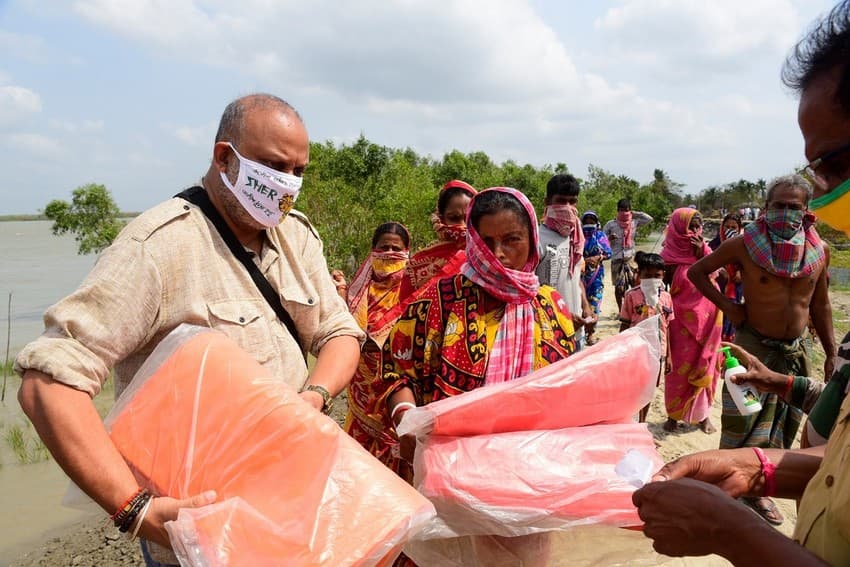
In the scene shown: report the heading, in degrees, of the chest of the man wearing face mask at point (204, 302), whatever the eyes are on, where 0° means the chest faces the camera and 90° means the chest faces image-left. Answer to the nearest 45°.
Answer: approximately 315°

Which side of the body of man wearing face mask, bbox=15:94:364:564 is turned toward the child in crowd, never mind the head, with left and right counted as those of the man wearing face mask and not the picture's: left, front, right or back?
left

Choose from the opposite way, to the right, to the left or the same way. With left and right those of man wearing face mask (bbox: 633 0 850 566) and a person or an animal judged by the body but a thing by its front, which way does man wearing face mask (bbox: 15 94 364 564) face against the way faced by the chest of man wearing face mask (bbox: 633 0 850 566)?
the opposite way

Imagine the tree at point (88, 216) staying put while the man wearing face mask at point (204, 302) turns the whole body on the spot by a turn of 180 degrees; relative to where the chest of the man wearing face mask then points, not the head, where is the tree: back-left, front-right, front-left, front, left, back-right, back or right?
front-right

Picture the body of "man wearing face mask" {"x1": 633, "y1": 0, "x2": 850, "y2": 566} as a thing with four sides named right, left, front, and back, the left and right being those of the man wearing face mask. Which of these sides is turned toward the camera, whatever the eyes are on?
left

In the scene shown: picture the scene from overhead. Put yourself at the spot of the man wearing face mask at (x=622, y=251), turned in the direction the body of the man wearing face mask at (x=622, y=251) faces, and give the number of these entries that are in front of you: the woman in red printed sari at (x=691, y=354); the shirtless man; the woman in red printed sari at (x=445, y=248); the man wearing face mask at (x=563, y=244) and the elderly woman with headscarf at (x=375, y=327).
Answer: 5

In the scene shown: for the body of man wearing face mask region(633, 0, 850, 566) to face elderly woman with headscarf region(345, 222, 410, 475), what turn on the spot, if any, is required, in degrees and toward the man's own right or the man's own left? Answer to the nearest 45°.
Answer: approximately 45° to the man's own right

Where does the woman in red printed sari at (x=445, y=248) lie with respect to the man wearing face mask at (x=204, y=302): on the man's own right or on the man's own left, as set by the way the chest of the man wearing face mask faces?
on the man's own left

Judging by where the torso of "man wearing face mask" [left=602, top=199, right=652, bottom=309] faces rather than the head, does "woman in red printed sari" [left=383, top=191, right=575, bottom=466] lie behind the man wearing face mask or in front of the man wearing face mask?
in front

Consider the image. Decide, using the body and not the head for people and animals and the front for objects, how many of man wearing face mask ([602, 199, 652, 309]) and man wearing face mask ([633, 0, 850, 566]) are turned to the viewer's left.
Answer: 1

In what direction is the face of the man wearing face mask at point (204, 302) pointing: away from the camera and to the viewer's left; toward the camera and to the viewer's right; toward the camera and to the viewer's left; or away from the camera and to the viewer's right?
toward the camera and to the viewer's right

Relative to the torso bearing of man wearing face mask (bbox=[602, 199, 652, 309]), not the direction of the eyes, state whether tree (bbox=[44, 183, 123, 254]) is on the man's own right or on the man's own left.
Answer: on the man's own right
